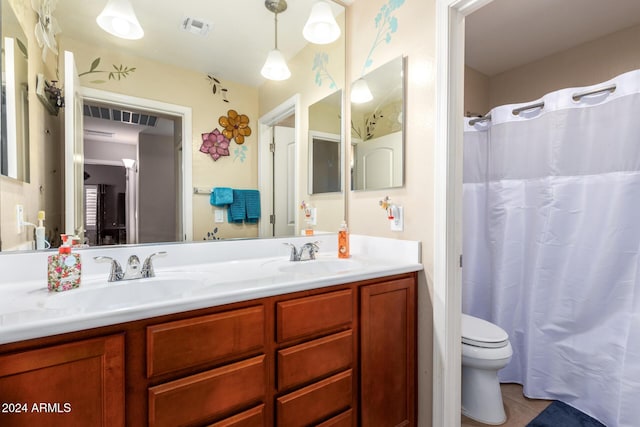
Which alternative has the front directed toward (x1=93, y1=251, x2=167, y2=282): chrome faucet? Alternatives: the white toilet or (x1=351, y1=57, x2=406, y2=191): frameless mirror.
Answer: the frameless mirror

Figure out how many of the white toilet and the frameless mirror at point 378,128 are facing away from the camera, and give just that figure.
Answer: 0

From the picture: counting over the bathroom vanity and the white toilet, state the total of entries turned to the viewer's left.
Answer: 0

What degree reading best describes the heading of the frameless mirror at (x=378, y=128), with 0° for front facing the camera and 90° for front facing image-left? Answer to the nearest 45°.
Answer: approximately 45°

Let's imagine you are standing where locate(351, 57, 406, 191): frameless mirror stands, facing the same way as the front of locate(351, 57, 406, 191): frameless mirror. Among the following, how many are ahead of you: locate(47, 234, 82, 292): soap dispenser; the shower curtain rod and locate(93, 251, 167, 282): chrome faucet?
2

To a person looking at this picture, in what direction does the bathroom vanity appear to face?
facing the viewer and to the right of the viewer

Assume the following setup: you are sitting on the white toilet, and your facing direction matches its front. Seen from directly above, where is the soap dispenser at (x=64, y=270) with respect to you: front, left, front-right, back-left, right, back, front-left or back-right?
right

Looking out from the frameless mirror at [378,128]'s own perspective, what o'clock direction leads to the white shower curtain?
The white shower curtain is roughly at 7 o'clock from the frameless mirror.
